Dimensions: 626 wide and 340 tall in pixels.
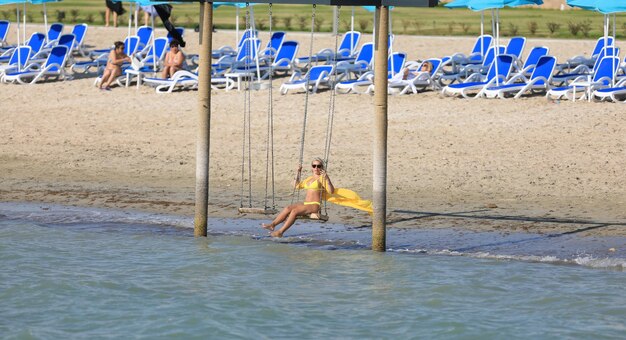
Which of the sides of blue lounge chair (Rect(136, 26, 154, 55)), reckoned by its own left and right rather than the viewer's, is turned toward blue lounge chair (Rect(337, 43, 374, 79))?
left

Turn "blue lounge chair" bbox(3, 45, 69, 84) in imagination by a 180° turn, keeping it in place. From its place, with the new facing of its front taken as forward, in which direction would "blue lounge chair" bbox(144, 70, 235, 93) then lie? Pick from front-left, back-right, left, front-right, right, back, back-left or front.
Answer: right

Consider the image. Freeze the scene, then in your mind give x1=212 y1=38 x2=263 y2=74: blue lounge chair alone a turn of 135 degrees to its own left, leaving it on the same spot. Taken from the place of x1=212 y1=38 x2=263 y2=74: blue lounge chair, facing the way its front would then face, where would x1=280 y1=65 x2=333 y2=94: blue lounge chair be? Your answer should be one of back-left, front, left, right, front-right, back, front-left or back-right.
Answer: front-right

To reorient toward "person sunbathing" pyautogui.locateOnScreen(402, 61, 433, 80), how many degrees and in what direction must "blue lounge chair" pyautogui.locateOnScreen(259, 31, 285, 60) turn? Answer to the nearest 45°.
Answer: approximately 90° to its left

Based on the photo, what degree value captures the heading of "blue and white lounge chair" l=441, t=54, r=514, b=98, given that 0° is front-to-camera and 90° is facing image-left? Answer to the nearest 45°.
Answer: approximately 45°

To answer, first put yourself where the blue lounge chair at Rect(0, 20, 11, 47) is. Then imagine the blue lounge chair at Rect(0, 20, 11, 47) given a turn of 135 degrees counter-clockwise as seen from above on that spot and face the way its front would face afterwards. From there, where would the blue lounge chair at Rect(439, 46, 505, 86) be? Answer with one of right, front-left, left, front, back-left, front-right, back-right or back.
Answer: front-right

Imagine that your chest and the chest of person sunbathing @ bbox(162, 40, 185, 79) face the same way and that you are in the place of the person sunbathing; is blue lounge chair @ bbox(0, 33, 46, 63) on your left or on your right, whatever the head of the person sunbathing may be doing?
on your right
